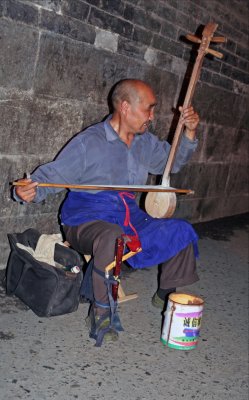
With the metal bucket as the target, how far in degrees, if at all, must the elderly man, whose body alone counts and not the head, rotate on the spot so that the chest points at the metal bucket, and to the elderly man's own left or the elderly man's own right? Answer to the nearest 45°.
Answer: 0° — they already face it

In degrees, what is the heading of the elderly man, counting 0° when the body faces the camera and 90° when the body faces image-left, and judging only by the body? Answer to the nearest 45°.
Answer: approximately 315°

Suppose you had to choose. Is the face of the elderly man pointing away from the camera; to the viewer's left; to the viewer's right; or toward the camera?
to the viewer's right

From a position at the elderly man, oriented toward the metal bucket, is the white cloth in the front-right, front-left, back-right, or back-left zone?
back-right
